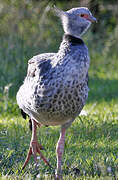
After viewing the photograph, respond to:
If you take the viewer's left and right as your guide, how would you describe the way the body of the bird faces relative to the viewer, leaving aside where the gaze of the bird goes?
facing the viewer and to the right of the viewer
